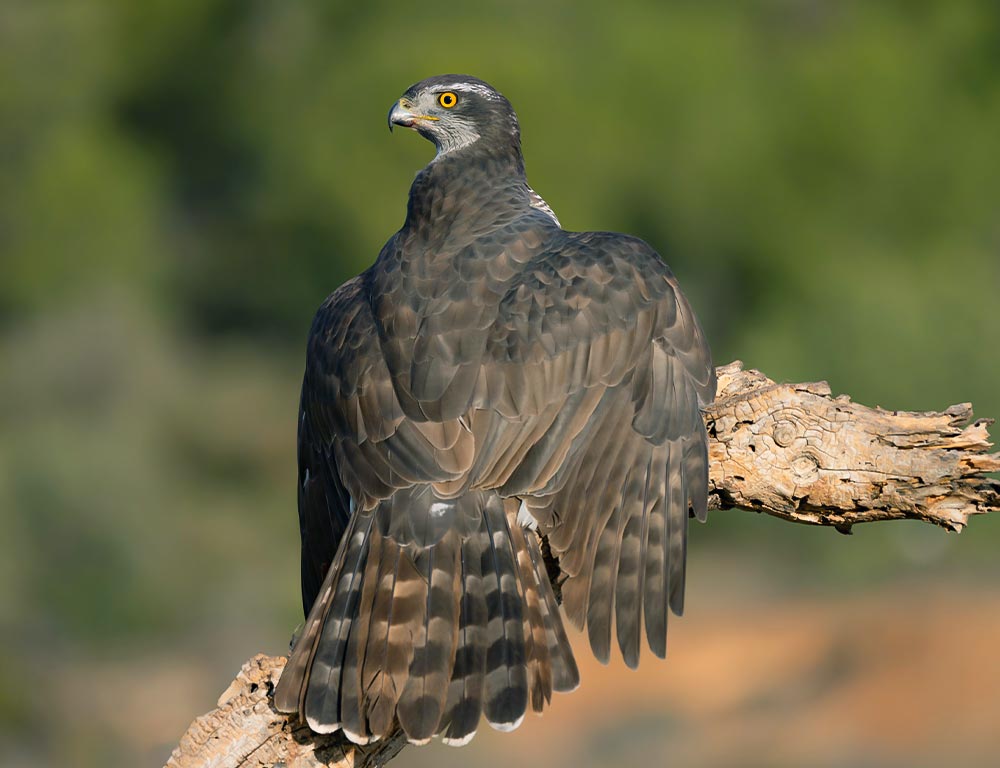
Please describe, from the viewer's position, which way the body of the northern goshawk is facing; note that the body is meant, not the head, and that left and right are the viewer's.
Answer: facing away from the viewer
